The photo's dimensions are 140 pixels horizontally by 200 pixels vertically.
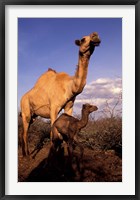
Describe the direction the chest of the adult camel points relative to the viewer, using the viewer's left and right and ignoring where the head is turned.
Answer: facing the viewer and to the right of the viewer
